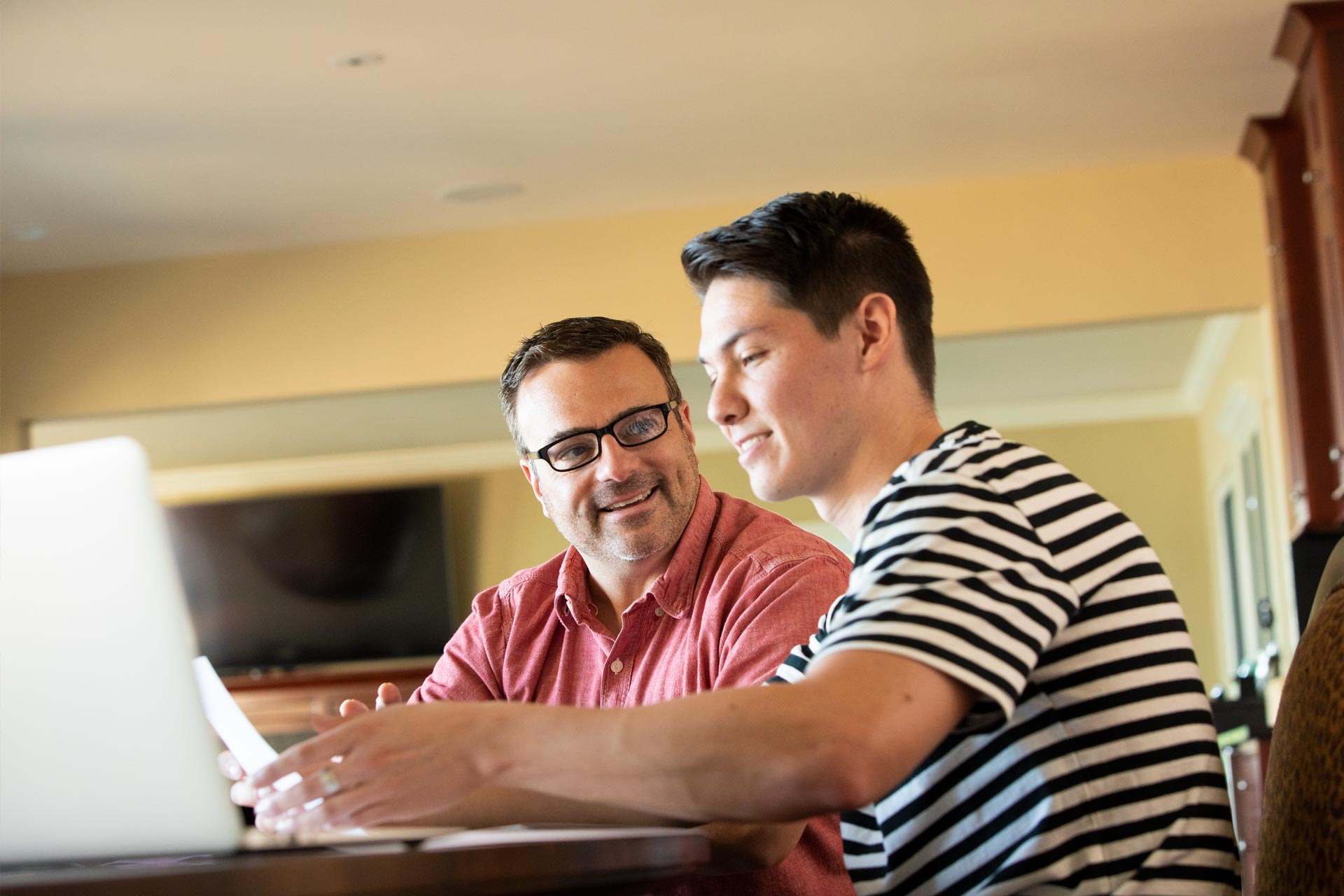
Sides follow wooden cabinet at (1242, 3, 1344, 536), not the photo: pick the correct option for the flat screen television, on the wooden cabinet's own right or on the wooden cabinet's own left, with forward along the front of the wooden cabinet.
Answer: on the wooden cabinet's own right

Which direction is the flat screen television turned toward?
toward the camera

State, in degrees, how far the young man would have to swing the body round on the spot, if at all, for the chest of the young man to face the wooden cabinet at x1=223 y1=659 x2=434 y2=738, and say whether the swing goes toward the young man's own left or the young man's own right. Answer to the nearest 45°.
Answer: approximately 90° to the young man's own right

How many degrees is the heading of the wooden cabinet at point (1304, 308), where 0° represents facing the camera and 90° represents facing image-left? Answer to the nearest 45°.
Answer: approximately 45°

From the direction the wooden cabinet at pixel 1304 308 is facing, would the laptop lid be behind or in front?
in front

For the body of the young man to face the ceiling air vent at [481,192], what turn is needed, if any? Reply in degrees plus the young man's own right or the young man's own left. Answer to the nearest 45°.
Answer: approximately 90° to the young man's own right

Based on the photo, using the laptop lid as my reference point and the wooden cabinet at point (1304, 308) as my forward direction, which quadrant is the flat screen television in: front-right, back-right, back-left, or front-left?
front-left

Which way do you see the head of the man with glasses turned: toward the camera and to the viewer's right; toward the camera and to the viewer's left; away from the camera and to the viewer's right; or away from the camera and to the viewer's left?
toward the camera and to the viewer's right

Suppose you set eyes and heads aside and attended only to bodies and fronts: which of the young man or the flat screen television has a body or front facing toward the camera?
the flat screen television

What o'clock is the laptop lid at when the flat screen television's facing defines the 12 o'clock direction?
The laptop lid is roughly at 12 o'clock from the flat screen television.

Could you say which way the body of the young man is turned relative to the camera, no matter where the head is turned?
to the viewer's left

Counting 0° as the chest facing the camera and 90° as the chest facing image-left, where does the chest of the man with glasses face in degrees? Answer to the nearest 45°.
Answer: approximately 45°

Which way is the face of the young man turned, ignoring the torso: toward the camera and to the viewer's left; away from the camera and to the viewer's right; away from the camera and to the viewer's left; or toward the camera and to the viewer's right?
toward the camera and to the viewer's left

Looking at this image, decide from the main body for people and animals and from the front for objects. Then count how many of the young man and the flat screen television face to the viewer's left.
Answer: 1

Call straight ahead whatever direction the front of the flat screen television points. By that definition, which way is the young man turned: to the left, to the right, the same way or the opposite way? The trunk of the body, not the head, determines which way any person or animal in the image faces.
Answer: to the right
